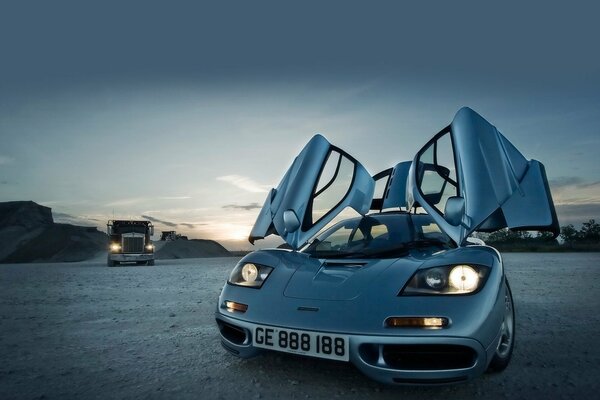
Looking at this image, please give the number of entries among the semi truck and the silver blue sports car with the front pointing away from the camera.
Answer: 0

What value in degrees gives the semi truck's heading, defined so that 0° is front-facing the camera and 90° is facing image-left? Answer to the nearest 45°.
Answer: approximately 0°

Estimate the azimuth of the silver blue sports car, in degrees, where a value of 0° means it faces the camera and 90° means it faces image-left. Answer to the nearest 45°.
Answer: approximately 45°

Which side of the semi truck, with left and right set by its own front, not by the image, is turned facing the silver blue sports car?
front

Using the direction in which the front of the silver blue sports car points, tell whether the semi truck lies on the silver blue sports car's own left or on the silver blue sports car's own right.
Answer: on the silver blue sports car's own right
